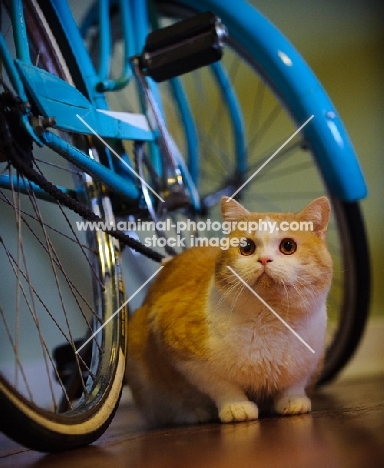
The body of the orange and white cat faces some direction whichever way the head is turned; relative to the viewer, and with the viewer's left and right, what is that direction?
facing the viewer and to the right of the viewer

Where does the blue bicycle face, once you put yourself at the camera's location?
facing away from the viewer and to the right of the viewer

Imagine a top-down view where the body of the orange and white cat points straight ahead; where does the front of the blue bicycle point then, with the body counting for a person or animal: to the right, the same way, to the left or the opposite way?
to the left
